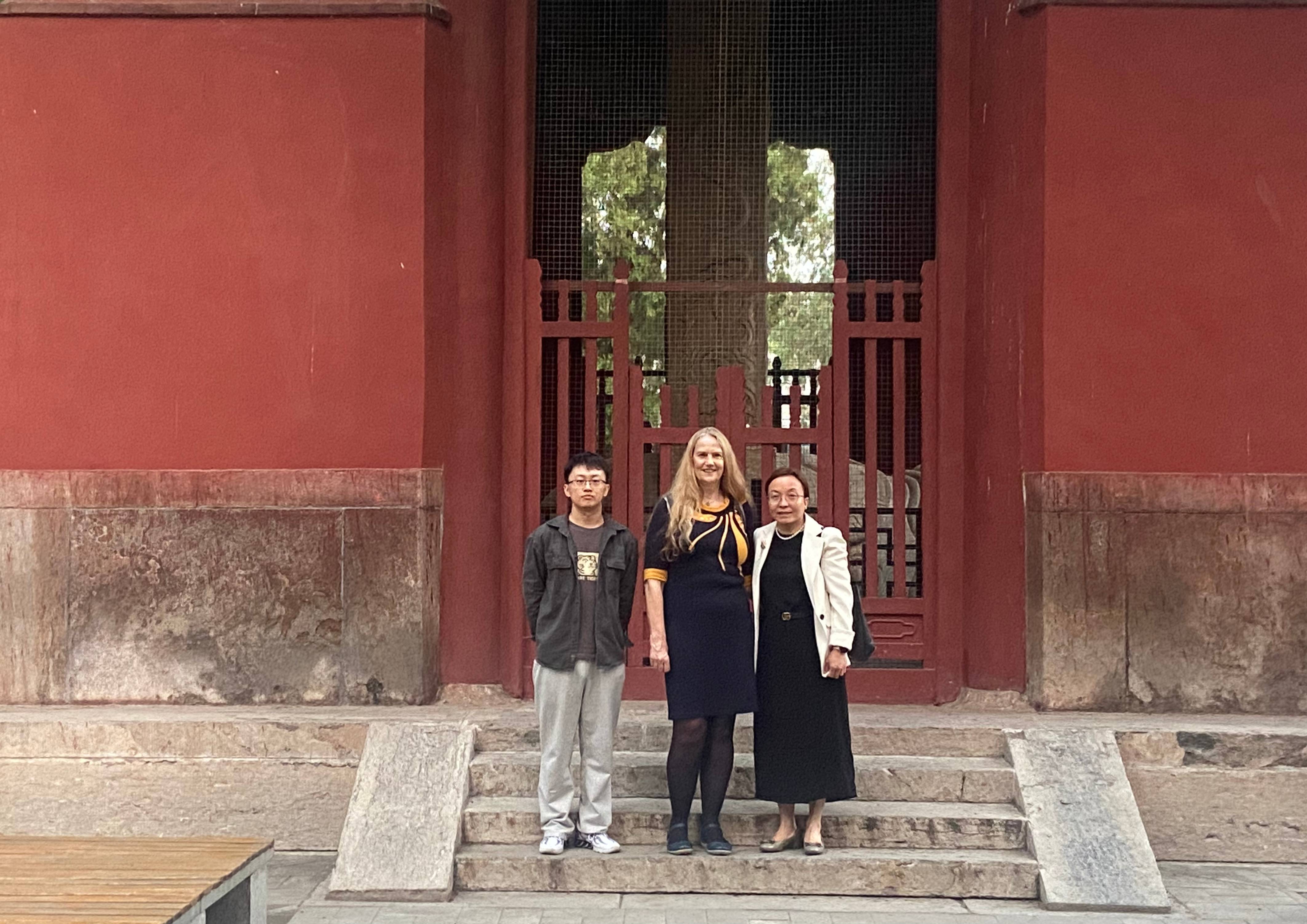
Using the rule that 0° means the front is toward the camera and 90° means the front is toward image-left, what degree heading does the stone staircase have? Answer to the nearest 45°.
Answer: approximately 0°

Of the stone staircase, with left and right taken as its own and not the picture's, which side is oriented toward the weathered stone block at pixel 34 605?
right

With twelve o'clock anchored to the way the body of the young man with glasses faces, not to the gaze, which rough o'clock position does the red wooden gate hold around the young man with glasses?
The red wooden gate is roughly at 7 o'clock from the young man with glasses.

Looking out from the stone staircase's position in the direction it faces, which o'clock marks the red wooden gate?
The red wooden gate is roughly at 6 o'clock from the stone staircase.

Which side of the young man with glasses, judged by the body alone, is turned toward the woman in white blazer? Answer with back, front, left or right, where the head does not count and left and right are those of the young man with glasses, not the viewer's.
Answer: left

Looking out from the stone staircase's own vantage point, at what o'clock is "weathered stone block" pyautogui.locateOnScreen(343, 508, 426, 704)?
The weathered stone block is roughly at 4 o'clock from the stone staircase.

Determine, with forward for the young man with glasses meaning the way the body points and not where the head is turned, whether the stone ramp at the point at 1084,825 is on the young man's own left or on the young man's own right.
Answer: on the young man's own left

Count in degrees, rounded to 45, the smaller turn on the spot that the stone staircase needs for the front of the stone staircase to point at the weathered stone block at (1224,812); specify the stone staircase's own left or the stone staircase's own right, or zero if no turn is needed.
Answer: approximately 90° to the stone staircase's own left
